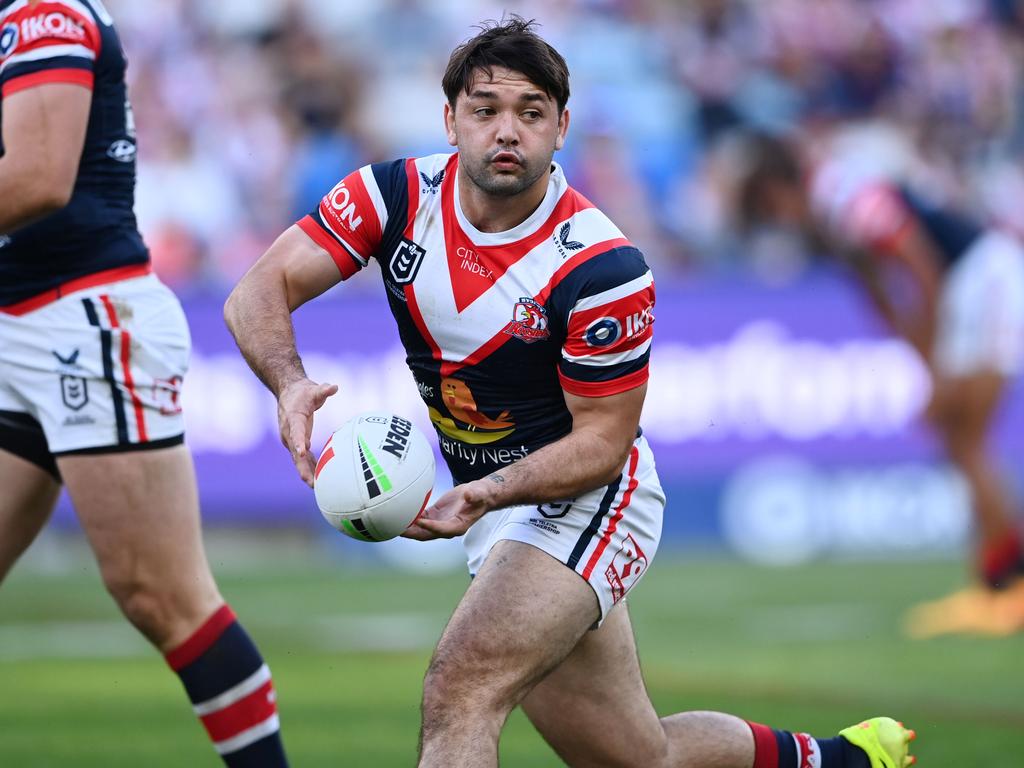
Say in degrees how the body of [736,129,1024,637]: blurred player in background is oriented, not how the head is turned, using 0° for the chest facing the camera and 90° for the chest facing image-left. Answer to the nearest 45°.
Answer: approximately 90°

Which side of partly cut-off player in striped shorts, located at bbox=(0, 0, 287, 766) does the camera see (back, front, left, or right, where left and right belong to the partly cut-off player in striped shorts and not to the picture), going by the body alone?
left

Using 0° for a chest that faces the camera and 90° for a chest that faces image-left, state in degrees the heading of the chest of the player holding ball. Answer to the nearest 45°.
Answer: approximately 45°
